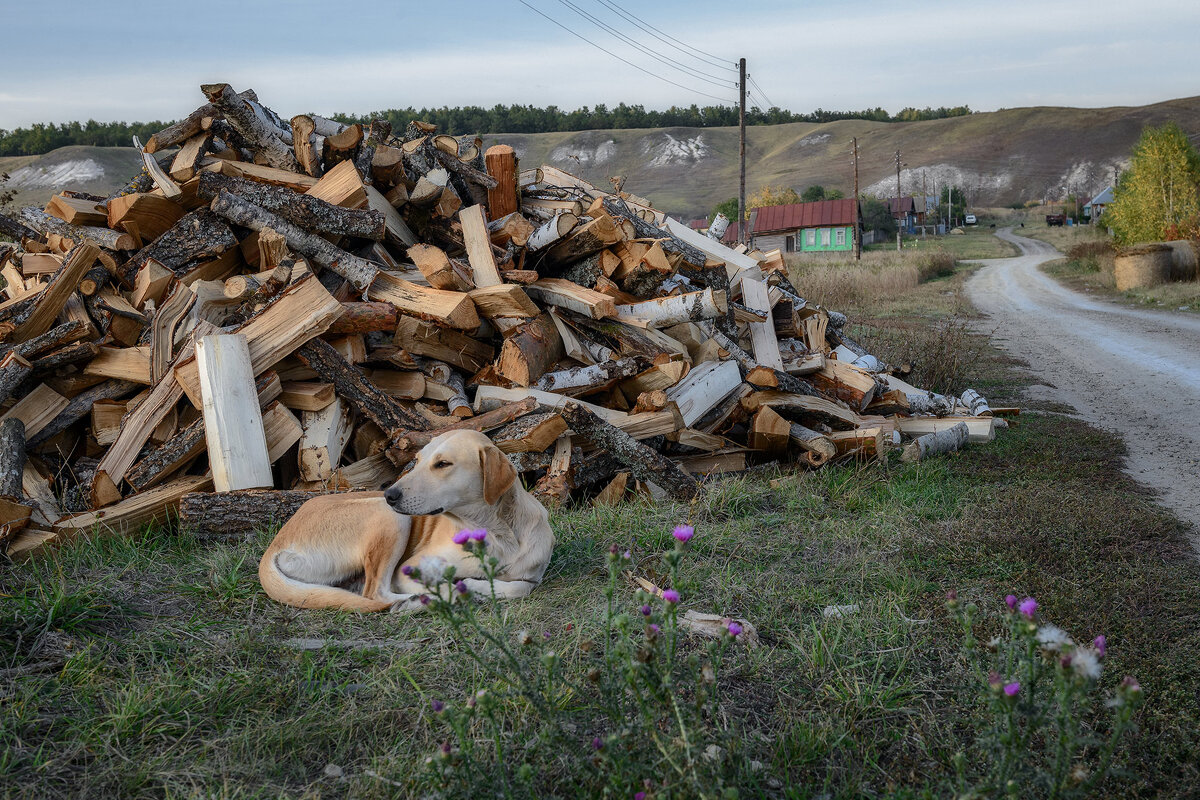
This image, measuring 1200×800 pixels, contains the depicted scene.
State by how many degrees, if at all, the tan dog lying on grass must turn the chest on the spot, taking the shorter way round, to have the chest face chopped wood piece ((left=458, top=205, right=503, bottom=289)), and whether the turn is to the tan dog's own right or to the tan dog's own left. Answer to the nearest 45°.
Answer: approximately 90° to the tan dog's own left

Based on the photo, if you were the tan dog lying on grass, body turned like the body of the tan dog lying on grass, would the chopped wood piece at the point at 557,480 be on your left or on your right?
on your left

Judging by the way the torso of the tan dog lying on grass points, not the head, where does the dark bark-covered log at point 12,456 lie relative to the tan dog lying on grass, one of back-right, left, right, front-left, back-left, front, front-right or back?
back-left

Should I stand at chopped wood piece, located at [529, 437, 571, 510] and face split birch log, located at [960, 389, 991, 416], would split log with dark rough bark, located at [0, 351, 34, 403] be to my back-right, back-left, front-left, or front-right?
back-left

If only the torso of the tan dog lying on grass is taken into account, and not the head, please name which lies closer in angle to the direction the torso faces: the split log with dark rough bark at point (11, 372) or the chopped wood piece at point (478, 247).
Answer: the chopped wood piece

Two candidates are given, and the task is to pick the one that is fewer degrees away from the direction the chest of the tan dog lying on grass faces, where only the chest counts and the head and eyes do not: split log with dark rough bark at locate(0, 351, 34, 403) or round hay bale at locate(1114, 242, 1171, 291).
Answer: the round hay bale

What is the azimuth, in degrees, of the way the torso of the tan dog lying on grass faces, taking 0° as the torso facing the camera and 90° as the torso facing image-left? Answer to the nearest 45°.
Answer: approximately 270°
